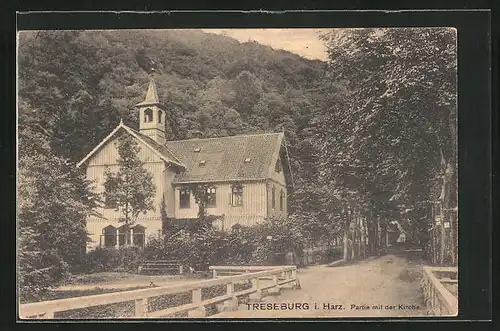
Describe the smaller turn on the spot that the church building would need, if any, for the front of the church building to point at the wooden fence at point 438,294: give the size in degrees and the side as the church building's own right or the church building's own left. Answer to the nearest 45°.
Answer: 0° — it already faces it

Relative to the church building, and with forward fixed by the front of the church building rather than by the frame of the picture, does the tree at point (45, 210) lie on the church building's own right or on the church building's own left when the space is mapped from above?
on the church building's own right

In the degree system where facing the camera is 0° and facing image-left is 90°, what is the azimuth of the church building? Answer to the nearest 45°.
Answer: approximately 0°
